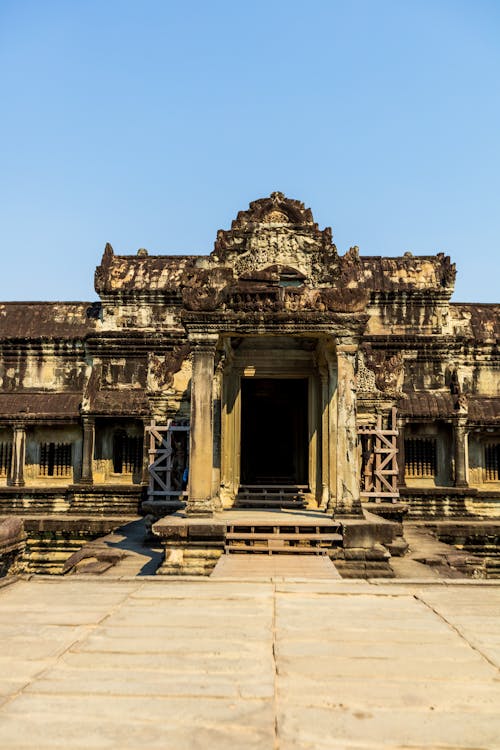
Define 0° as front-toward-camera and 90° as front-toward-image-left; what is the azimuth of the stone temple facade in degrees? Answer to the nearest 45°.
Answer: approximately 0°
